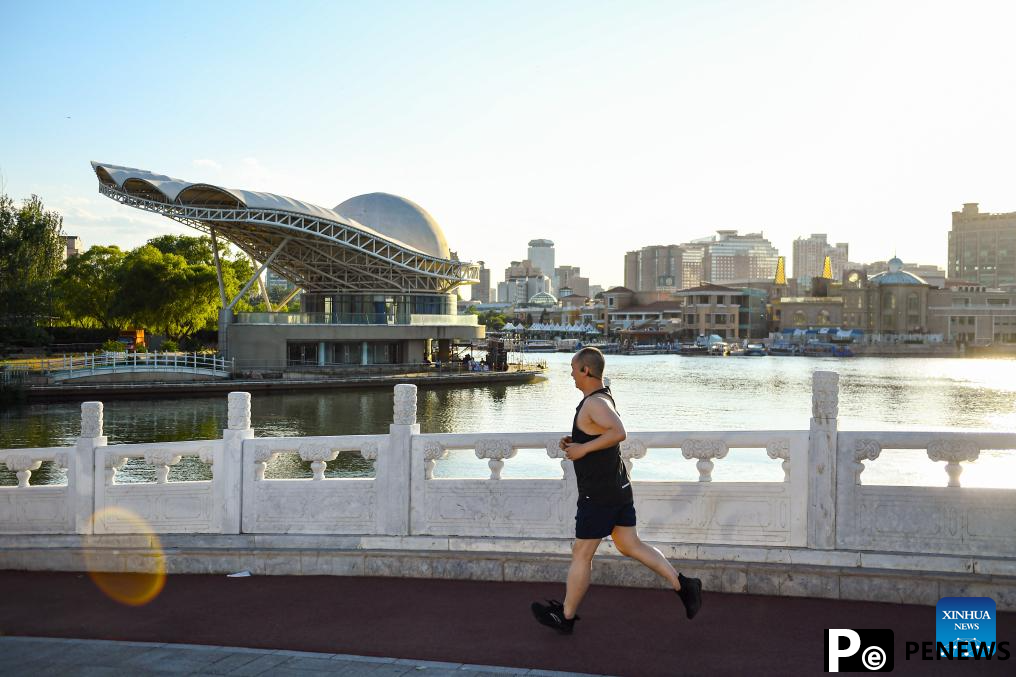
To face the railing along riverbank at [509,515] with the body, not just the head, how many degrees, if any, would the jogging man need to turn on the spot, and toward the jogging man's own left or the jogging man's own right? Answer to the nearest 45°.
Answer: approximately 45° to the jogging man's own right

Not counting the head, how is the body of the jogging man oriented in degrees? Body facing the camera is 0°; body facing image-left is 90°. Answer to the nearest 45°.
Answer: approximately 90°

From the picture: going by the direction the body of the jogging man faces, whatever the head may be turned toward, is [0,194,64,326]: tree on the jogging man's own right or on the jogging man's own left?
on the jogging man's own right
